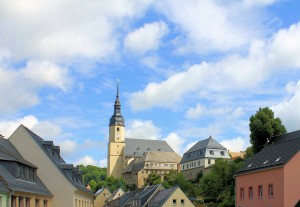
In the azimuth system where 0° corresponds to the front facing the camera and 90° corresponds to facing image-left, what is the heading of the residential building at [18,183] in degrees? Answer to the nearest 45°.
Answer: approximately 315°

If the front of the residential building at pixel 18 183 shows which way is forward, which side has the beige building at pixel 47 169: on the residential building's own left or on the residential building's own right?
on the residential building's own left
